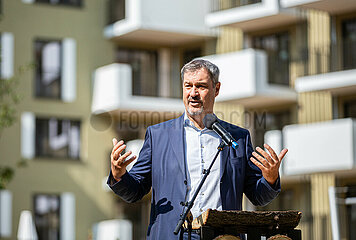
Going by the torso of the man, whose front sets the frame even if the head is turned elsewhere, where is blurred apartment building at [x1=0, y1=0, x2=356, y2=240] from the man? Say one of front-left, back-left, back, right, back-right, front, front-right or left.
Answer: back

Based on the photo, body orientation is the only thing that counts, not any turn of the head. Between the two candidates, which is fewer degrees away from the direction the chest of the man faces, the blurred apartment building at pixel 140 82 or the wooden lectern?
the wooden lectern

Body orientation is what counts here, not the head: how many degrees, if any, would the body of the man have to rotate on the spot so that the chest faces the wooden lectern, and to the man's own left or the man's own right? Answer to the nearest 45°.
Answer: approximately 45° to the man's own left

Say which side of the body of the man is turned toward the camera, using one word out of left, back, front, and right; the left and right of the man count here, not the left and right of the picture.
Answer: front
